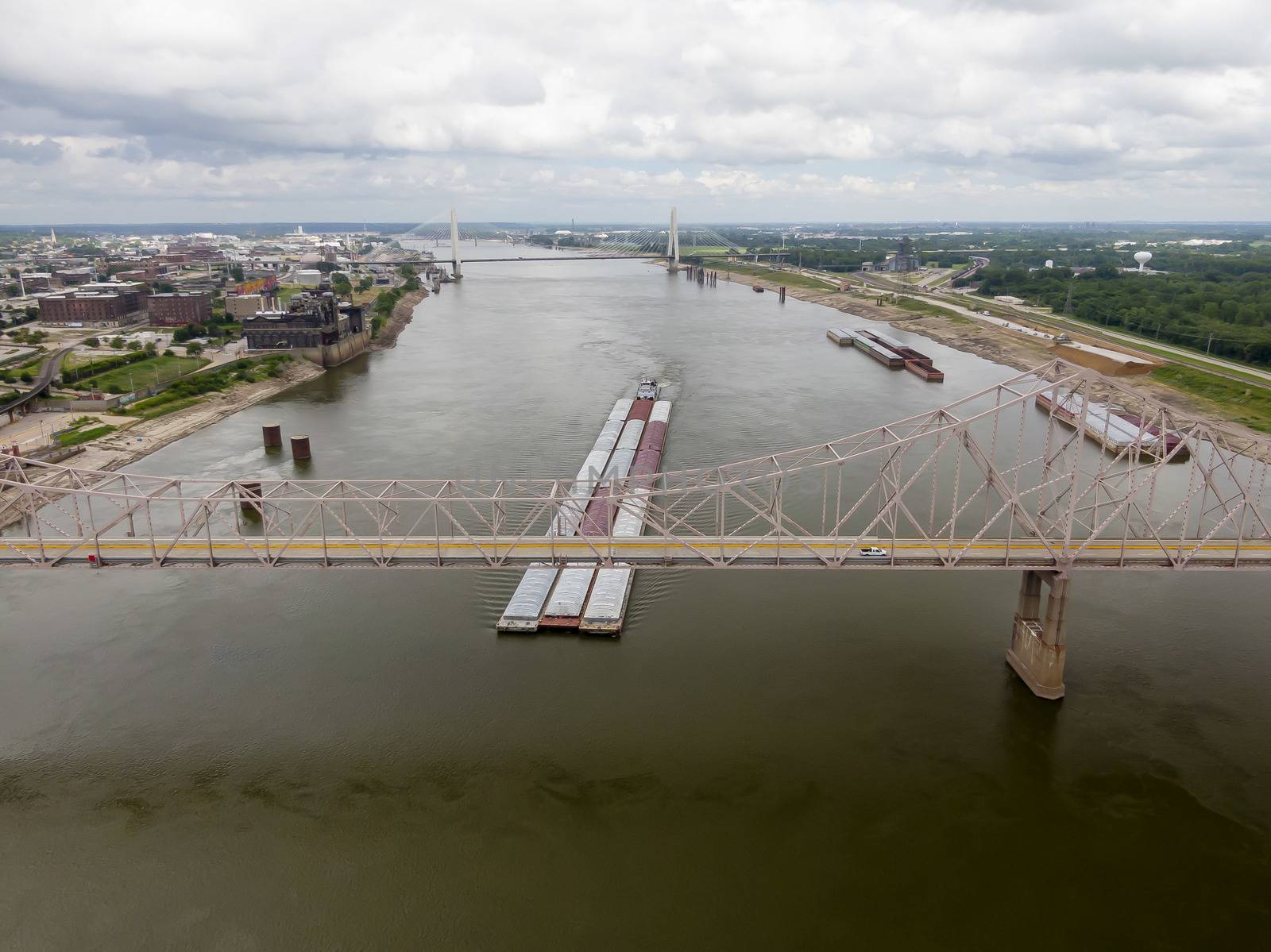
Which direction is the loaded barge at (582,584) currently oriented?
toward the camera
